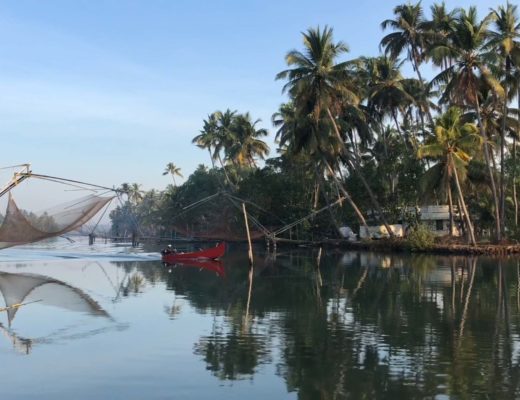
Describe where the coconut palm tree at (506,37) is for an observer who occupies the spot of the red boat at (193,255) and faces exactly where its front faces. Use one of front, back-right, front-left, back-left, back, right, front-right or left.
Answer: front

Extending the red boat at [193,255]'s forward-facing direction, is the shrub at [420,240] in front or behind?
in front

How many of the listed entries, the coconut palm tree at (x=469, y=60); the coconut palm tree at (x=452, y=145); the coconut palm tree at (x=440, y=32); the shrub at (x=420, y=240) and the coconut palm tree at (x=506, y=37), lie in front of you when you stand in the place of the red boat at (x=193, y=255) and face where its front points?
5

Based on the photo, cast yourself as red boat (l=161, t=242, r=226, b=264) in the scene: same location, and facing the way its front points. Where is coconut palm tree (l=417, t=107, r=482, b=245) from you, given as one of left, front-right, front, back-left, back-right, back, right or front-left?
front

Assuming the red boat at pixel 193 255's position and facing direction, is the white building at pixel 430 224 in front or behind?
in front

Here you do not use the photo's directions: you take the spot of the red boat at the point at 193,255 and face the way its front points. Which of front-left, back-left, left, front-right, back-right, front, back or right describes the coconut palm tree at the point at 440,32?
front

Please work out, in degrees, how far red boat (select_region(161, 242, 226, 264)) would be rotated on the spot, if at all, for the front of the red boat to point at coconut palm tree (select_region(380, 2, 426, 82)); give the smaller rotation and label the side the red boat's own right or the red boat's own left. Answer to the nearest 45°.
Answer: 0° — it already faces it

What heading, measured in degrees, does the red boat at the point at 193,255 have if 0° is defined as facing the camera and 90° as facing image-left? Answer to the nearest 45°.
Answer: approximately 270°

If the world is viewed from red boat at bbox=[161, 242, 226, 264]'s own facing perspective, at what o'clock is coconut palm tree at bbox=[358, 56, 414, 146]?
The coconut palm tree is roughly at 11 o'clock from the red boat.

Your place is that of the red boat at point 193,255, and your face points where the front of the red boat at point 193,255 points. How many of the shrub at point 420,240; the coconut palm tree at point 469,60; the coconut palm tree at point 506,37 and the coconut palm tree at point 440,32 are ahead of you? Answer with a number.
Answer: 4

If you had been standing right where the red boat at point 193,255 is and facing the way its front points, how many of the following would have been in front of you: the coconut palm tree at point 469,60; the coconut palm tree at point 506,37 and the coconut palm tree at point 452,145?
3

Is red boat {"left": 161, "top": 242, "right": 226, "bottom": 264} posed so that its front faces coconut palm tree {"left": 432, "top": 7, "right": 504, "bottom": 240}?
yes
